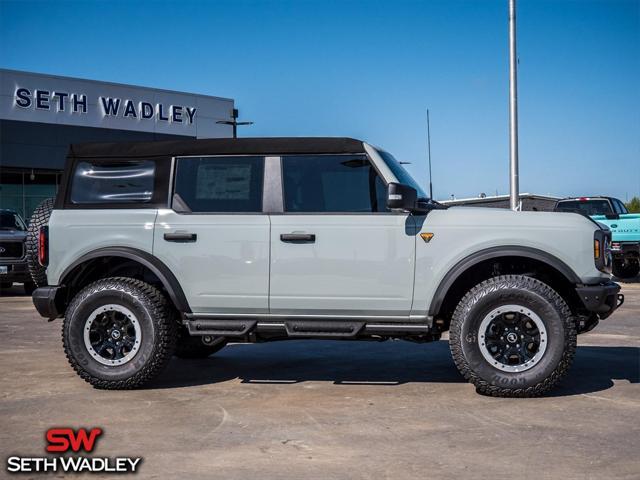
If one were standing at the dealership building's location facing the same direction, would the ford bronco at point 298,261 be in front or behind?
in front

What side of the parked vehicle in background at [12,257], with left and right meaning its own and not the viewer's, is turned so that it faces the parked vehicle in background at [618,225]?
left

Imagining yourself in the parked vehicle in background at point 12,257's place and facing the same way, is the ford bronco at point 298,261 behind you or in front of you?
in front

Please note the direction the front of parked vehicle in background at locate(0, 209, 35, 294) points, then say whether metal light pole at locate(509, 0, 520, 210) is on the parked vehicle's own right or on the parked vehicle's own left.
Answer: on the parked vehicle's own left

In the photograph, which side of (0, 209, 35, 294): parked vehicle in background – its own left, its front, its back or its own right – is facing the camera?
front

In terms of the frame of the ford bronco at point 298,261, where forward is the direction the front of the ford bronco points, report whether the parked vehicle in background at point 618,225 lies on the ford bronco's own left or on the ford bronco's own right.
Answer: on the ford bronco's own left

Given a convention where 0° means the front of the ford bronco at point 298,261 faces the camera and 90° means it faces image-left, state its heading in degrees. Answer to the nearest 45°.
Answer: approximately 270°

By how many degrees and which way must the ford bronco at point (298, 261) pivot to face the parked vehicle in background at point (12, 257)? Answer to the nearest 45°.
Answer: approximately 135° to its left

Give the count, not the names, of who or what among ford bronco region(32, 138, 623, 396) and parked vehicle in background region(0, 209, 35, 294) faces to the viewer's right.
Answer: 1

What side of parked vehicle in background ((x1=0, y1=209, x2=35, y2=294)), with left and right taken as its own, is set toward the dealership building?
back

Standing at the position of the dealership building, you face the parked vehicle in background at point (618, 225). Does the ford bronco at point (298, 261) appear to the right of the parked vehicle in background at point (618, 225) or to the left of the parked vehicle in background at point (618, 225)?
right

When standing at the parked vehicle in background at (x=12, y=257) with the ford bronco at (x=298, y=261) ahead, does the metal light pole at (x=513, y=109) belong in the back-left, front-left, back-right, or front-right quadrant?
front-left

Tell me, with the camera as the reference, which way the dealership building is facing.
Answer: facing the viewer and to the right of the viewer
